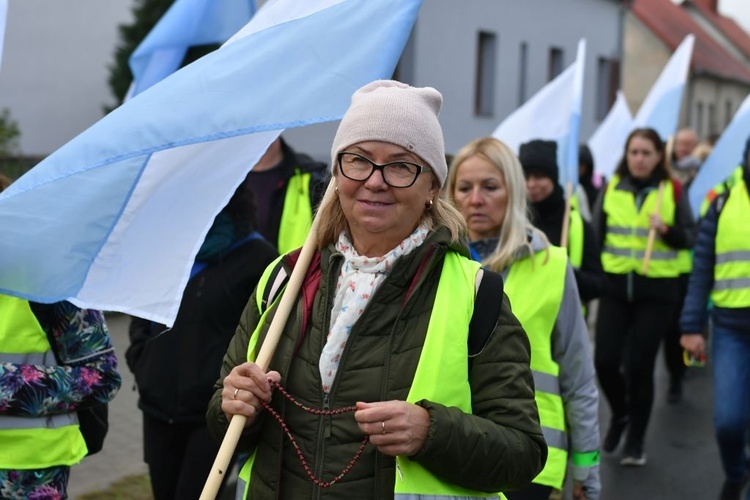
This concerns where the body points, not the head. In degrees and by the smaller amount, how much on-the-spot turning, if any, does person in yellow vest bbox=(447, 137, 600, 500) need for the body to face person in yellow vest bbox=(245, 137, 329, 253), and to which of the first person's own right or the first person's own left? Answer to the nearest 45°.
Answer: approximately 90° to the first person's own right

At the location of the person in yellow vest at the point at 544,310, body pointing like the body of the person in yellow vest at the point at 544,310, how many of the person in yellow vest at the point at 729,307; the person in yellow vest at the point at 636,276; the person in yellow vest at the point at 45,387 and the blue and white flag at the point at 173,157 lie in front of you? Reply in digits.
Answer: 2

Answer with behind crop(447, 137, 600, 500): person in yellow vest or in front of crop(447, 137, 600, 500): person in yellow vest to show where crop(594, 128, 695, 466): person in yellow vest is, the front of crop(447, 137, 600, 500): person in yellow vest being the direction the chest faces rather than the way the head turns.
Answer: behind

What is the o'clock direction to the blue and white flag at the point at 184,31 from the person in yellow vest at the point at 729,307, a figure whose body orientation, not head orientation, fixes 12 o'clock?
The blue and white flag is roughly at 2 o'clock from the person in yellow vest.

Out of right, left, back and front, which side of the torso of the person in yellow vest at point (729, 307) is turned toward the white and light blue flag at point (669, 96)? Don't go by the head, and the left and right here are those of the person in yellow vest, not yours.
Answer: back

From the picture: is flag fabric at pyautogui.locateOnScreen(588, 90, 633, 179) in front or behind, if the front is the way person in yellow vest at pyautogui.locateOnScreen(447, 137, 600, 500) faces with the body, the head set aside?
behind

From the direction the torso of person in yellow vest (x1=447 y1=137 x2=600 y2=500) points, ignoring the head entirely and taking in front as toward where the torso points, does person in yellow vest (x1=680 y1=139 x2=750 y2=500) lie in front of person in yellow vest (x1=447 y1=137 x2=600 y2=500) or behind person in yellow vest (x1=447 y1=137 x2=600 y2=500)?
behind

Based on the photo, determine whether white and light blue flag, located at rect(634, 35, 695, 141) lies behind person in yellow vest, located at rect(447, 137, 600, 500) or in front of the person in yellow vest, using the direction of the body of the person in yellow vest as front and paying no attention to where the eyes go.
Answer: behind

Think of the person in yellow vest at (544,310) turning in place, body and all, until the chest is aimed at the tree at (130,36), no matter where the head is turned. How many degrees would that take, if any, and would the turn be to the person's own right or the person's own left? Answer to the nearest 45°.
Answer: approximately 90° to the person's own right

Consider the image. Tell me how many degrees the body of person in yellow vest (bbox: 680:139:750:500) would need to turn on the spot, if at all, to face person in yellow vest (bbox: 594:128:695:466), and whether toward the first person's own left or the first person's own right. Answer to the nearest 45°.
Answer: approximately 135° to the first person's own right

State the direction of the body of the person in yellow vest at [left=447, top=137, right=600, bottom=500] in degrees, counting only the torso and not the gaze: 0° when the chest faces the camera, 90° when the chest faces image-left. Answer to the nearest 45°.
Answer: approximately 45°

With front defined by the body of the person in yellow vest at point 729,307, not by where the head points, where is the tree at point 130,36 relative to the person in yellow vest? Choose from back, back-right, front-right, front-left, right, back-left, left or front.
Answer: back-right
